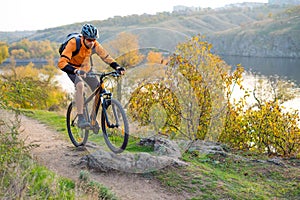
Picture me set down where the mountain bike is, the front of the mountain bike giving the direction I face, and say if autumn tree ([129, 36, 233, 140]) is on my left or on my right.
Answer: on my left

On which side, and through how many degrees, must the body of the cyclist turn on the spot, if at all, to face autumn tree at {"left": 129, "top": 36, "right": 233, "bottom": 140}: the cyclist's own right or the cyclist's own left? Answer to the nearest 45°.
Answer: approximately 90° to the cyclist's own left

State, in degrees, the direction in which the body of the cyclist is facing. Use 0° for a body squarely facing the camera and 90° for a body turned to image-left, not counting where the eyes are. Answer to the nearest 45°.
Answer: approximately 315°
